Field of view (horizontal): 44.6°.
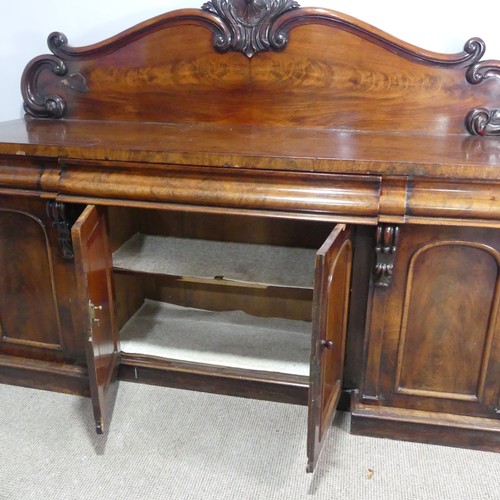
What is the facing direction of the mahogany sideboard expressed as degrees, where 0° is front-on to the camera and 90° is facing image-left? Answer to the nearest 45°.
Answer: approximately 0°
